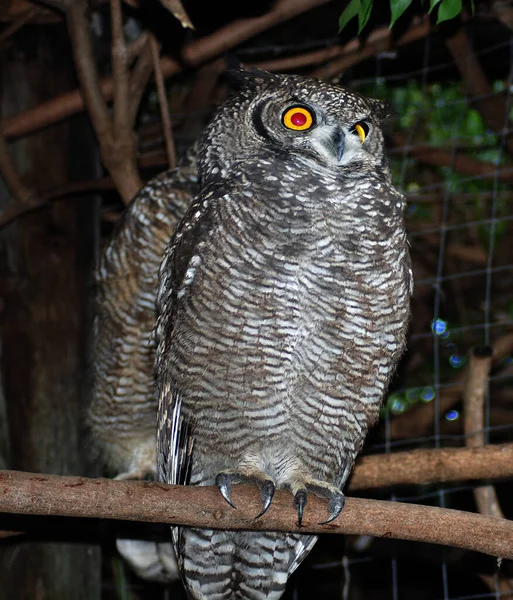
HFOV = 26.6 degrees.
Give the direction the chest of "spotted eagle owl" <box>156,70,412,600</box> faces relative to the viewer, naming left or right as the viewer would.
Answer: facing the viewer and to the right of the viewer

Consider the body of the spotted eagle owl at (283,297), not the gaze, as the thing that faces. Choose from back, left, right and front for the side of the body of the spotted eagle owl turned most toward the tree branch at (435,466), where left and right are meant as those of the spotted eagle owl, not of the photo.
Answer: left

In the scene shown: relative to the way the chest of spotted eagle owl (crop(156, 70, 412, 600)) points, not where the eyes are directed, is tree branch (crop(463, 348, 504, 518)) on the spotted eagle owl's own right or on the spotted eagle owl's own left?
on the spotted eagle owl's own left
